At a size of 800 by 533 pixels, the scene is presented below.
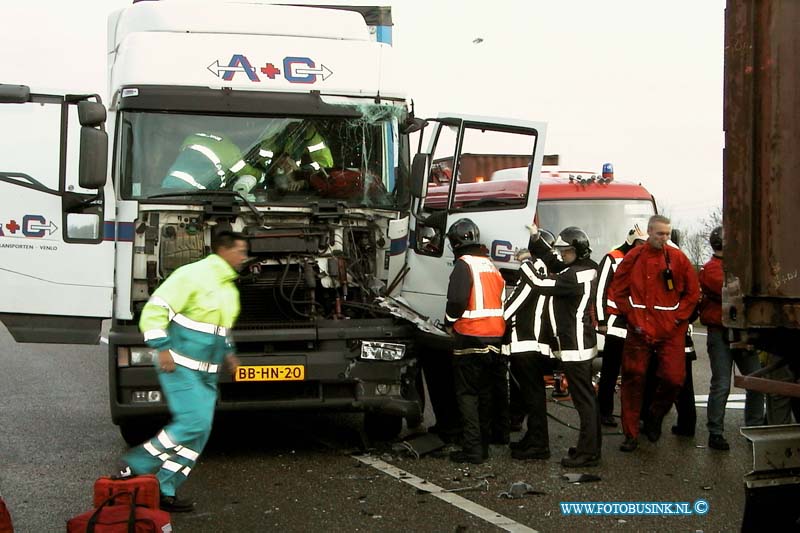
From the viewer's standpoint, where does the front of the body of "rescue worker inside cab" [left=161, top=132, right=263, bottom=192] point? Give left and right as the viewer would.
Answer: facing to the right of the viewer

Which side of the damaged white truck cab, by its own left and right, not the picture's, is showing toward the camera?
front

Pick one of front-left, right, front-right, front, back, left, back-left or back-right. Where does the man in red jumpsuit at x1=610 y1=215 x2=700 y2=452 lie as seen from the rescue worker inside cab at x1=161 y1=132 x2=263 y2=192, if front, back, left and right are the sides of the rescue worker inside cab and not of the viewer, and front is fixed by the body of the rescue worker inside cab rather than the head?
front

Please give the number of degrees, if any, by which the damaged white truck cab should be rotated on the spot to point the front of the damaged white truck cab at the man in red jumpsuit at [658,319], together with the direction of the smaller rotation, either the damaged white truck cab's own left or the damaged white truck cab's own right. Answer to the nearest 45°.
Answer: approximately 90° to the damaged white truck cab's own left

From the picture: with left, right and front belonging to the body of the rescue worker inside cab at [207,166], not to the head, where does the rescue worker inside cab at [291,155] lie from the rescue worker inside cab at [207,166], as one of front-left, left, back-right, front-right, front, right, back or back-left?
front
